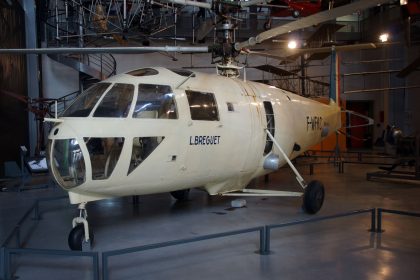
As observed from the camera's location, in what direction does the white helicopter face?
facing the viewer and to the left of the viewer

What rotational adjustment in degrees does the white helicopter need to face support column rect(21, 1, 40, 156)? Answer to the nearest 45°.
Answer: approximately 90° to its right
